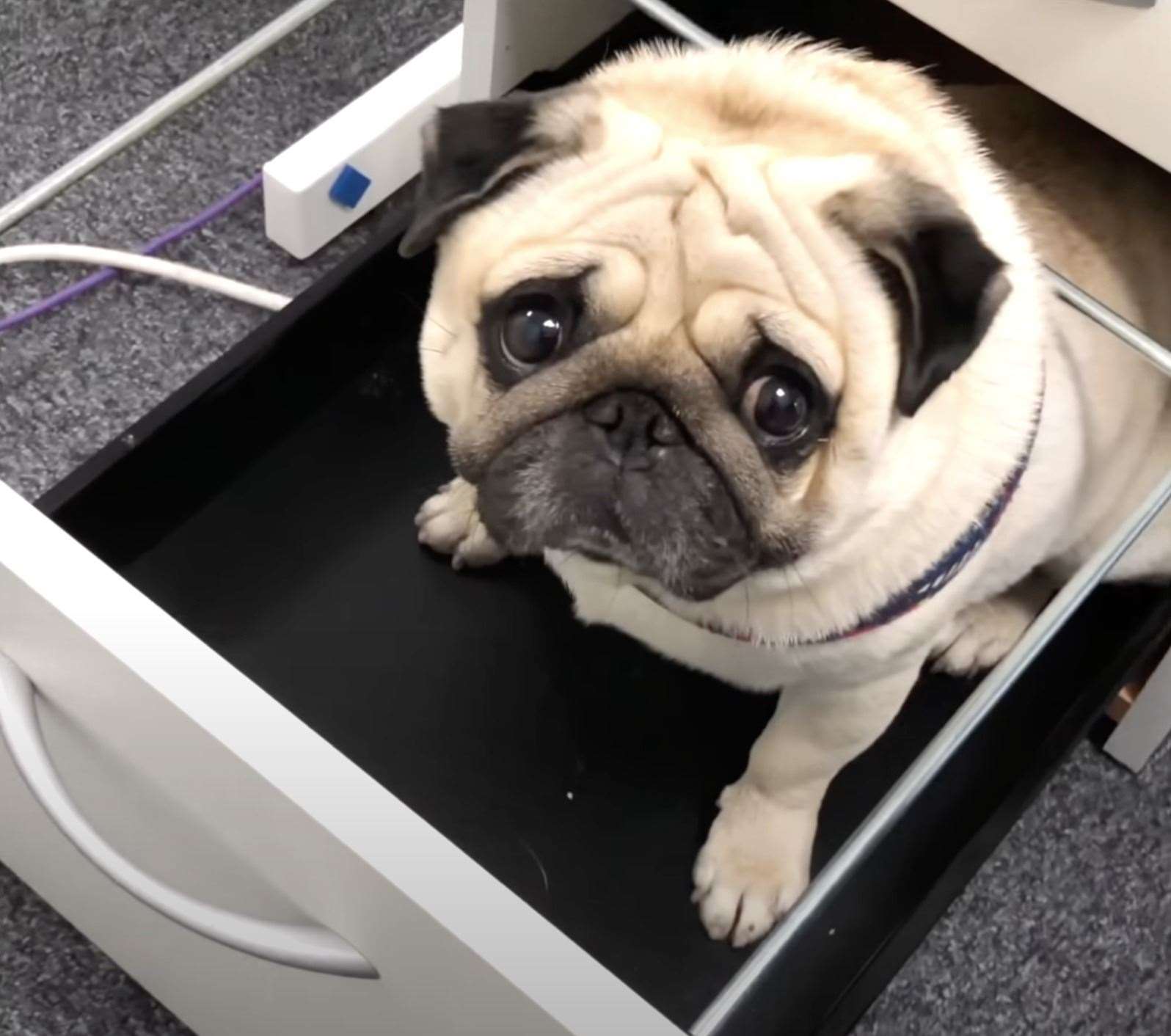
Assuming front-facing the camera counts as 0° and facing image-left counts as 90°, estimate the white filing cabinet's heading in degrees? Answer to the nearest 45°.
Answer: approximately 45°

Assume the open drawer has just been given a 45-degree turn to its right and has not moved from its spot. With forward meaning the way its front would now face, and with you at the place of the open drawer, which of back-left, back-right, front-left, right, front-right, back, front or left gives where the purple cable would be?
front-right

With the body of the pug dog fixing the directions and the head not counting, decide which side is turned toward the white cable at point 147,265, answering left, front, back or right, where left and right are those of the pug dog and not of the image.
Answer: right

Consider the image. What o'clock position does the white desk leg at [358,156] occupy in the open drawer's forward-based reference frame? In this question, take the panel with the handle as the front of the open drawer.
The white desk leg is roughly at 4 o'clock from the open drawer.

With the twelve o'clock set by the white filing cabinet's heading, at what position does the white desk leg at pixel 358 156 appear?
The white desk leg is roughly at 4 o'clock from the white filing cabinet.

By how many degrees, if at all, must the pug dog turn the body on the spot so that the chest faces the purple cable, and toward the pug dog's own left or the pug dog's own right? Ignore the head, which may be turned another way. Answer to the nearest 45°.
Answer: approximately 90° to the pug dog's own right

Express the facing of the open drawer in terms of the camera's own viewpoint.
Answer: facing the viewer and to the left of the viewer
